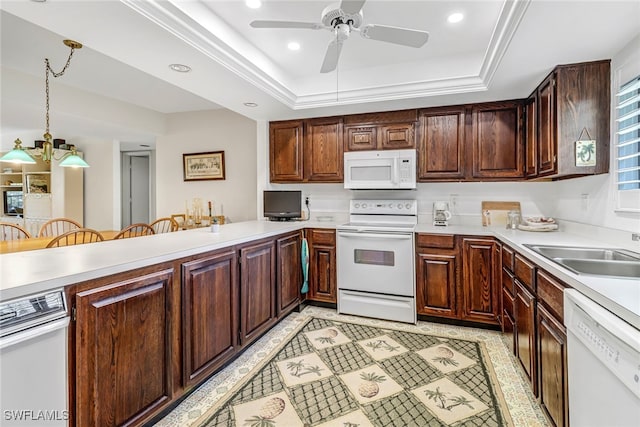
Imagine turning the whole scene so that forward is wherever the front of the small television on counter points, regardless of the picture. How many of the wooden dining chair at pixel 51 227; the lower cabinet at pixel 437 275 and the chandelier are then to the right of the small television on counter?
2

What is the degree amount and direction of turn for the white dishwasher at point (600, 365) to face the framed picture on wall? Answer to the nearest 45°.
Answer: approximately 45° to its right

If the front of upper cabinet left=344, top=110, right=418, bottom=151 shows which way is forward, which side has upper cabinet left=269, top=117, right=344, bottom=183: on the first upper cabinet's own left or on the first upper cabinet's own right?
on the first upper cabinet's own right

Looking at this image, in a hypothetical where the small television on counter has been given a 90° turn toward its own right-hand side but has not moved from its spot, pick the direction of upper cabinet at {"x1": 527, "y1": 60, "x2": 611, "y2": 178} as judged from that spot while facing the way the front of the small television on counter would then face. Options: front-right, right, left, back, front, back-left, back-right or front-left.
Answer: back-left

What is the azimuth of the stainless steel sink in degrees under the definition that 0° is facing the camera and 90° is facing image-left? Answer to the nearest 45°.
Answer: approximately 90°

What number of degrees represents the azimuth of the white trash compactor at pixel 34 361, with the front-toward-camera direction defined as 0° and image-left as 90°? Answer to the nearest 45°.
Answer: approximately 315°

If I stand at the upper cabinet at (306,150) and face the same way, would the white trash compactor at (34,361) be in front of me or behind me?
in front

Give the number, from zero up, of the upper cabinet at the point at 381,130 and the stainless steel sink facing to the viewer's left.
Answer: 1

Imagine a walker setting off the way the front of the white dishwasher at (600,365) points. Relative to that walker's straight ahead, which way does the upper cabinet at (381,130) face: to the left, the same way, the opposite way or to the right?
to the left

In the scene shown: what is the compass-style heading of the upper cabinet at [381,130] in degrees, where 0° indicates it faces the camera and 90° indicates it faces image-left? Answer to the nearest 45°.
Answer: approximately 0°

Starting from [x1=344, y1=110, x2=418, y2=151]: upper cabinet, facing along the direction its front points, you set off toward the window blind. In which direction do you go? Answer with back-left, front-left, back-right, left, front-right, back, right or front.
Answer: front-left

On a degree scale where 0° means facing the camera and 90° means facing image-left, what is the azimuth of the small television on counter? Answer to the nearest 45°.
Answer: approximately 0°
